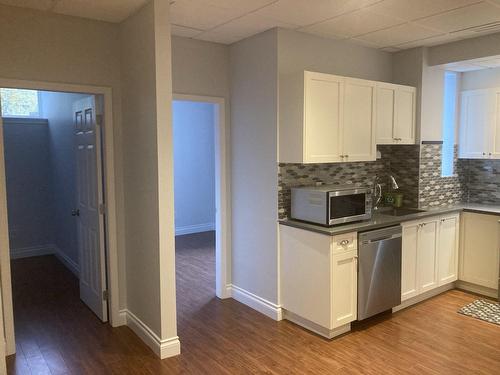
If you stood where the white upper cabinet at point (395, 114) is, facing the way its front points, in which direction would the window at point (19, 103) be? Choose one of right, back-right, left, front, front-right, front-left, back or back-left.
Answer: back-right

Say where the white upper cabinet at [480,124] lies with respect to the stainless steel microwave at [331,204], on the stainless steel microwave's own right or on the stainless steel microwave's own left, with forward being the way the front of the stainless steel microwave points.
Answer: on the stainless steel microwave's own left

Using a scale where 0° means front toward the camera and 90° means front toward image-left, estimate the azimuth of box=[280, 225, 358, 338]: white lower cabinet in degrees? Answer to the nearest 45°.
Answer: approximately 315°

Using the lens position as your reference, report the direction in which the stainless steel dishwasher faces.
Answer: facing the viewer and to the right of the viewer

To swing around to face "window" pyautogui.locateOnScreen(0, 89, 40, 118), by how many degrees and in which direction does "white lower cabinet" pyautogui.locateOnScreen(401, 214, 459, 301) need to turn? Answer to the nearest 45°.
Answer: approximately 135° to its right

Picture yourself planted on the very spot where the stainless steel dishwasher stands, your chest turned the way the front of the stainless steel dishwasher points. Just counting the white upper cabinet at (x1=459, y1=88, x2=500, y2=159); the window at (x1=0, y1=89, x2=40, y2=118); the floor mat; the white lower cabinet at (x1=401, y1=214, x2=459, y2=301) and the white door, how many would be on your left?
3

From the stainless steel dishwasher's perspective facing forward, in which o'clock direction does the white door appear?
The white door is roughly at 4 o'clock from the stainless steel dishwasher.
